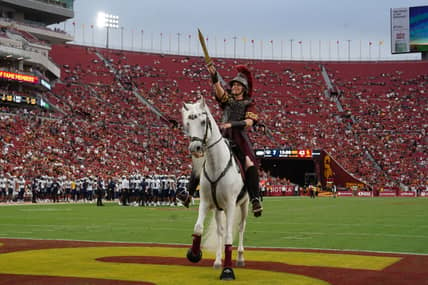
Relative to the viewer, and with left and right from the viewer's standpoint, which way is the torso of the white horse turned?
facing the viewer

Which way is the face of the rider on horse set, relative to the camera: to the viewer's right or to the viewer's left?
to the viewer's left
